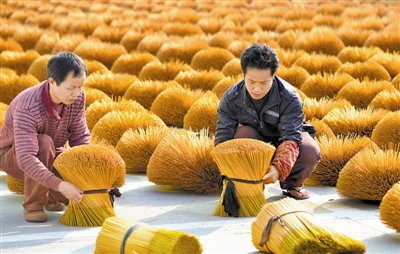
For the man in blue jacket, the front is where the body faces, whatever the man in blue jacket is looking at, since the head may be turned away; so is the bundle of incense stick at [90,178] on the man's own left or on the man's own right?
on the man's own right

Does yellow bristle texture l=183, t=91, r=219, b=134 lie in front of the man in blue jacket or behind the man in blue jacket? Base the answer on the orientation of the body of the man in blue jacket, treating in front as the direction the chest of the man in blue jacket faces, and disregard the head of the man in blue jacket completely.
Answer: behind

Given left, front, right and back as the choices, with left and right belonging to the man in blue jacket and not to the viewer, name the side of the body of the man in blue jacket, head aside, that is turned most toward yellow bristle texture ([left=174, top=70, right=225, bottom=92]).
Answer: back

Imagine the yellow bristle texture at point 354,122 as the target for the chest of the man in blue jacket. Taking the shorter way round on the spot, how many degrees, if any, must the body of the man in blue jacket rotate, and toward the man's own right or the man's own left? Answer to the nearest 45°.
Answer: approximately 135° to the man's own left

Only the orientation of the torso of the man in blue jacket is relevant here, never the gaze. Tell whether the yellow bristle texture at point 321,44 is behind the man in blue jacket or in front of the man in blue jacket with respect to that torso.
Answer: behind

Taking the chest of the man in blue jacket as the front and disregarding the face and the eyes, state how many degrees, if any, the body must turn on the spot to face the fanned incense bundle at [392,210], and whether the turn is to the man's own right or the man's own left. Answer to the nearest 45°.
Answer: approximately 45° to the man's own left

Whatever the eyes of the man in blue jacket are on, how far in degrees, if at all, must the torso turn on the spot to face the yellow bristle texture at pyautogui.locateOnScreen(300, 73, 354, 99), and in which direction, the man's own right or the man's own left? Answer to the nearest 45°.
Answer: approximately 180°

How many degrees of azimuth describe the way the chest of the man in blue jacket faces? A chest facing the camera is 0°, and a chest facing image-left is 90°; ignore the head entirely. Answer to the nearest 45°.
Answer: approximately 0°
